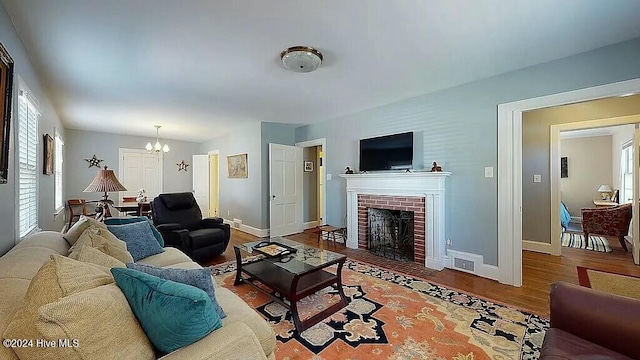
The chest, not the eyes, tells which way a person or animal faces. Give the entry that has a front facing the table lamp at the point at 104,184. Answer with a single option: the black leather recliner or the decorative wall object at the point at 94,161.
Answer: the decorative wall object

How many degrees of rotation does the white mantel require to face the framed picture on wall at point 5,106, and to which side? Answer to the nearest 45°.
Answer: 0° — it already faces it

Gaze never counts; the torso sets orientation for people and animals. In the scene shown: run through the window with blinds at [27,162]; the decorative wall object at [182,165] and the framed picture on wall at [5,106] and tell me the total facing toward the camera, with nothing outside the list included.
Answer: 1

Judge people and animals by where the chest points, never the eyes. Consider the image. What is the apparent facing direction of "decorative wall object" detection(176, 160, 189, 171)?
toward the camera

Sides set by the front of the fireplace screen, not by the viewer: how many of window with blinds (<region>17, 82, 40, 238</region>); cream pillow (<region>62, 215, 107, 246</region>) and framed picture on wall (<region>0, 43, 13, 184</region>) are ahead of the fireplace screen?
3

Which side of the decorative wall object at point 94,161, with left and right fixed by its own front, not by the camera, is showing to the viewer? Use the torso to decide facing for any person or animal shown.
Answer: front

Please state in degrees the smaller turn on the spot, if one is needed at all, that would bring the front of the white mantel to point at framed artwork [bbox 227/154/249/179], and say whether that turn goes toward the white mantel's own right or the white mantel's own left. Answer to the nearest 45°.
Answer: approximately 45° to the white mantel's own right

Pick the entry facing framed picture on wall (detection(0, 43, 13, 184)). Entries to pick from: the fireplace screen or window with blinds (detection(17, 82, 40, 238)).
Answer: the fireplace screen

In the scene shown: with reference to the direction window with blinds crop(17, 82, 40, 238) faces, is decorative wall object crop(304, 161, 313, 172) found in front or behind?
in front

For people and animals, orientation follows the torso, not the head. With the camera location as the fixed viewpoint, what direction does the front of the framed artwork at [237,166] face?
facing the viewer and to the left of the viewer

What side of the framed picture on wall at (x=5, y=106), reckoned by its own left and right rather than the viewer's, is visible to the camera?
right

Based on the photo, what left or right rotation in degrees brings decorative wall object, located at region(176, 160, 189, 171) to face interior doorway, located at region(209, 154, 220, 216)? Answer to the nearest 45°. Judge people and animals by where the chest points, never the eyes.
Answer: approximately 90° to its left

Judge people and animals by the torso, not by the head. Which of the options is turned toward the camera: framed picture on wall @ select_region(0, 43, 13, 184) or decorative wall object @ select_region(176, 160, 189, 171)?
the decorative wall object

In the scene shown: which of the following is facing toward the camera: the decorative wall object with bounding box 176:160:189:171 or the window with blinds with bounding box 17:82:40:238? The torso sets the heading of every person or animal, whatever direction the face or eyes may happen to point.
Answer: the decorative wall object

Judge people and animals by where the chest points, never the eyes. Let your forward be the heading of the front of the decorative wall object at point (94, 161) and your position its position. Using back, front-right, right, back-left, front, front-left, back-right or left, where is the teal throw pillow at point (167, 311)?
front
